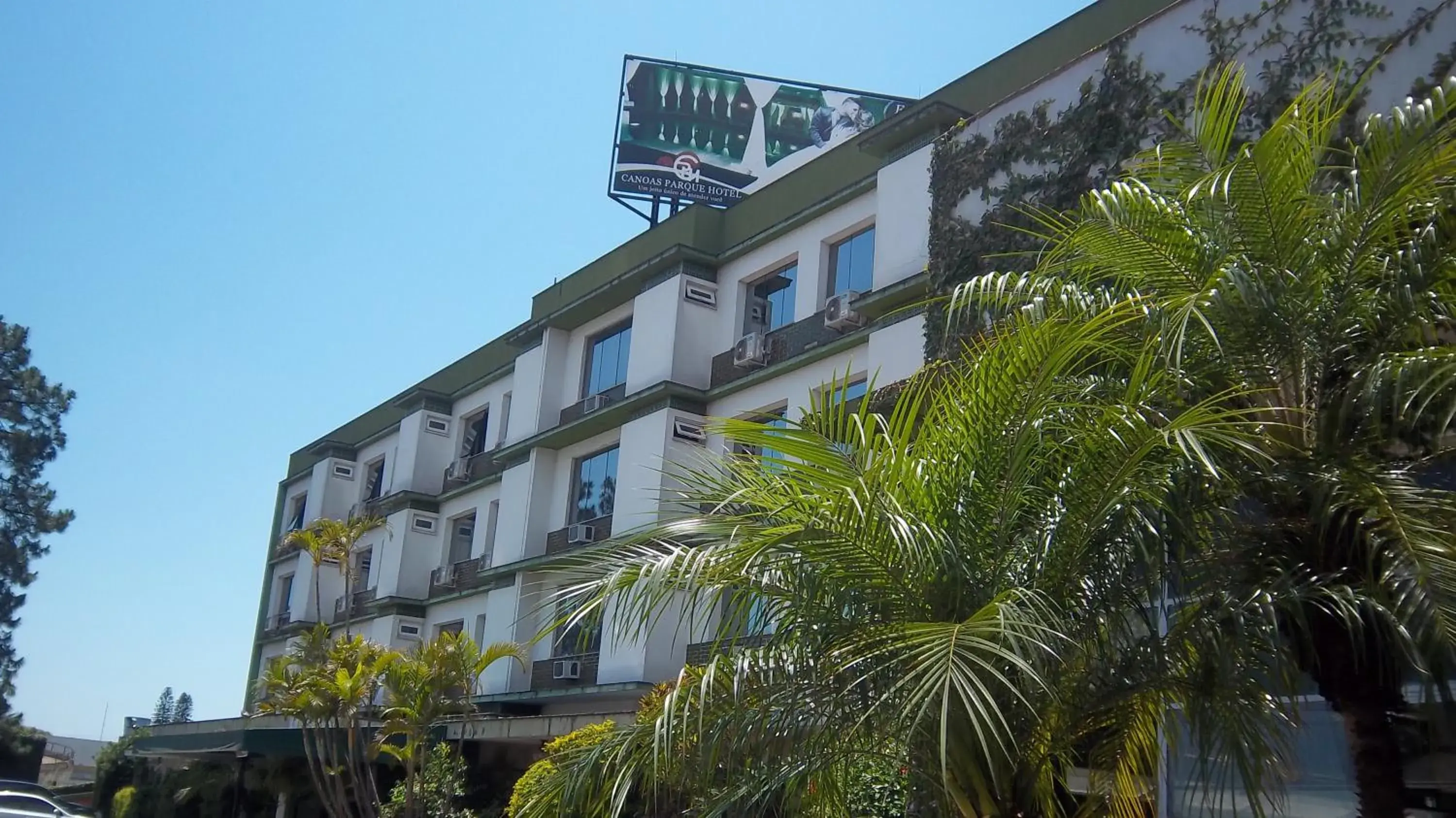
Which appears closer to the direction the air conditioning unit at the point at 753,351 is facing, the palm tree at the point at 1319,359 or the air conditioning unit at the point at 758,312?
the palm tree

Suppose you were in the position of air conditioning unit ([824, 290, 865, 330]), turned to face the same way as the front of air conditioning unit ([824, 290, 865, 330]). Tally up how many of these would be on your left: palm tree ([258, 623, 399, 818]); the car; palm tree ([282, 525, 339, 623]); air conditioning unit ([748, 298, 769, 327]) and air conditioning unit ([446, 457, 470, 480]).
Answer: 0

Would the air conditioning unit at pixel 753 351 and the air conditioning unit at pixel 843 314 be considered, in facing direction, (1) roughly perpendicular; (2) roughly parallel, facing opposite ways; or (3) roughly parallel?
roughly parallel

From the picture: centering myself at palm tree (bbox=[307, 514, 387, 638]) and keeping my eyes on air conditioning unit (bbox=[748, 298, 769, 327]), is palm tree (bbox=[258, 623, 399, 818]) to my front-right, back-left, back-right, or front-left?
front-right

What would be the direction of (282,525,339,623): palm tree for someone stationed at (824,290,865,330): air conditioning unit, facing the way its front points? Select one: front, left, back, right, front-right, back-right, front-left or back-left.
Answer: right

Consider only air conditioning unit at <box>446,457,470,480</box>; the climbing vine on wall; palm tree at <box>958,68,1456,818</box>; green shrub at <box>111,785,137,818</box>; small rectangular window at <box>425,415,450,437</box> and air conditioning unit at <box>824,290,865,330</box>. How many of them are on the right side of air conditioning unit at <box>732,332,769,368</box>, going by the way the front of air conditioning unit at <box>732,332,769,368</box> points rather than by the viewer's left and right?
3

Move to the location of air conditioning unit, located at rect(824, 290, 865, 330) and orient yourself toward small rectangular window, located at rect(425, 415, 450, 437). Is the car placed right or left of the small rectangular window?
left

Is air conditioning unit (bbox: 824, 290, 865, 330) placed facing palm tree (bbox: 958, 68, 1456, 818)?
no

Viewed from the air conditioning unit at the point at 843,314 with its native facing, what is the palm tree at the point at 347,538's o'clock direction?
The palm tree is roughly at 3 o'clock from the air conditioning unit.

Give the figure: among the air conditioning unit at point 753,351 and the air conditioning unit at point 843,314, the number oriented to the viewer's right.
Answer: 0

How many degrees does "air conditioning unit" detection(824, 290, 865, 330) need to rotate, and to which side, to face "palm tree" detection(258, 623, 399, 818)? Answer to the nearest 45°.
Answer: approximately 90° to its right

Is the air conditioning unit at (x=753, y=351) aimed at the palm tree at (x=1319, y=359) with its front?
no

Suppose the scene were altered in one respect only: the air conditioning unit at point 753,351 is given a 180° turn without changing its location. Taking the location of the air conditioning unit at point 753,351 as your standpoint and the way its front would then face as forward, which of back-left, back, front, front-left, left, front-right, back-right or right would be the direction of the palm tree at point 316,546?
left

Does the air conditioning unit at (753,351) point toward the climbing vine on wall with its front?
no

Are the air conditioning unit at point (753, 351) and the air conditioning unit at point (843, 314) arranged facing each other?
no

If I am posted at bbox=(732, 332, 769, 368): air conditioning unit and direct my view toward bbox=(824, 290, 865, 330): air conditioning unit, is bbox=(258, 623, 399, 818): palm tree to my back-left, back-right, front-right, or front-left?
back-right

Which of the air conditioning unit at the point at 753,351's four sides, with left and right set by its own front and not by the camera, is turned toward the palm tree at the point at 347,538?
right

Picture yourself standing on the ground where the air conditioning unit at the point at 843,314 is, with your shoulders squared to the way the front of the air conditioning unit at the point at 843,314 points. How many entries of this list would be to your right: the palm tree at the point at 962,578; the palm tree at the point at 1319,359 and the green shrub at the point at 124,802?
1
